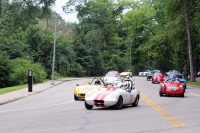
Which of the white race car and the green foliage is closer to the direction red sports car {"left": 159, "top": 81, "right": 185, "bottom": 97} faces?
the white race car

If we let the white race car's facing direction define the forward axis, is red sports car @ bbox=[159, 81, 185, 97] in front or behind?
behind

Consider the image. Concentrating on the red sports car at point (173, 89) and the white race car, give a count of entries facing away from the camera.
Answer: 0

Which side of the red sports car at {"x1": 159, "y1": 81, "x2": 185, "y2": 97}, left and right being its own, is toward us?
front
